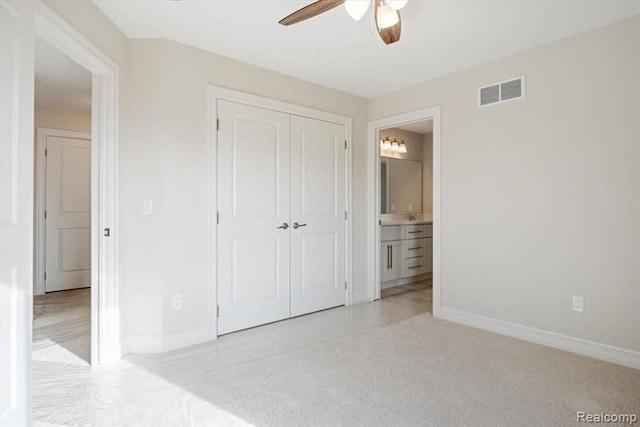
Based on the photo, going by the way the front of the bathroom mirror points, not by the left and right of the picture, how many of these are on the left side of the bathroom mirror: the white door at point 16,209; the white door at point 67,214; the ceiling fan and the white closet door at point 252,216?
0

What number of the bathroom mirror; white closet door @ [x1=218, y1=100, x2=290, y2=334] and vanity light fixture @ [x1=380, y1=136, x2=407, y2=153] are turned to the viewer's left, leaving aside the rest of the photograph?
0

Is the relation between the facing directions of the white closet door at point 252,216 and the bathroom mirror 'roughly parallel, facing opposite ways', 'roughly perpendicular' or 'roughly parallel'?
roughly parallel

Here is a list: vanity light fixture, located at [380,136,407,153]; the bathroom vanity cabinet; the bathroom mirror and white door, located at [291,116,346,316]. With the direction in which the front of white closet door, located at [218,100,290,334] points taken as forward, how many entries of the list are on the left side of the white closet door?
4

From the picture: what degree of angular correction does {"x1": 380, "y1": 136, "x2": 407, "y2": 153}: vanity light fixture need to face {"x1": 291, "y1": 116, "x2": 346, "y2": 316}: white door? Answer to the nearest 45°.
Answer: approximately 45° to its right

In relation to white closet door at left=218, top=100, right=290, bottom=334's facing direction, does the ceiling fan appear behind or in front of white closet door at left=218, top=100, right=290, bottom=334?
in front

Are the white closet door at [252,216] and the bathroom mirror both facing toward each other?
no

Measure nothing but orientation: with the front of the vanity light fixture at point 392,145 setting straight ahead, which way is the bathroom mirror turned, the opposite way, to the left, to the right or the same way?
the same way

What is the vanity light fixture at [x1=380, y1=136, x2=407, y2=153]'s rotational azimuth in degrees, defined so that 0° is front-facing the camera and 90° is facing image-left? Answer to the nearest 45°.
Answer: approximately 315°

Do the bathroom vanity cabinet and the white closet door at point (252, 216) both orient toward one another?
no

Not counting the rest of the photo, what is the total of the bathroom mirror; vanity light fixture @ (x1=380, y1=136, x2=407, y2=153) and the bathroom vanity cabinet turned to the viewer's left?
0

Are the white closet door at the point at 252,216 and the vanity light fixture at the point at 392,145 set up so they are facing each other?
no

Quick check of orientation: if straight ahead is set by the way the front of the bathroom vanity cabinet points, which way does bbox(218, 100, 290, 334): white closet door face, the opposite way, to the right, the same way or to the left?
the same way

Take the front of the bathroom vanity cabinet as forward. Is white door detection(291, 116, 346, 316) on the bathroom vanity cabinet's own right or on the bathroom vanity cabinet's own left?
on the bathroom vanity cabinet's own right

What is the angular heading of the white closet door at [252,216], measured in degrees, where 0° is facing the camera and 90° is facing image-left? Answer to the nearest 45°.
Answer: approximately 315°

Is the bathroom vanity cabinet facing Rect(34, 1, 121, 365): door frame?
no

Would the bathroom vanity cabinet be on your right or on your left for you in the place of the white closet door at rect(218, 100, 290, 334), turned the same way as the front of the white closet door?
on your left

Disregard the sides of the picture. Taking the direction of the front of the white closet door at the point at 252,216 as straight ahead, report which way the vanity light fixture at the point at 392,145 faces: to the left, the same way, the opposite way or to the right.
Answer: the same way

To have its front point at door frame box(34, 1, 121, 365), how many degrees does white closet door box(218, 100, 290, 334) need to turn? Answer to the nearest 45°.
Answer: approximately 90° to its right

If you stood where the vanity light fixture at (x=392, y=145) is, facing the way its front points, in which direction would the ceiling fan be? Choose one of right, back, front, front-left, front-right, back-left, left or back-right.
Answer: front-right
